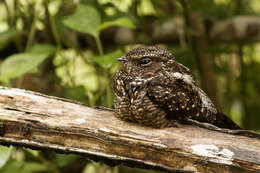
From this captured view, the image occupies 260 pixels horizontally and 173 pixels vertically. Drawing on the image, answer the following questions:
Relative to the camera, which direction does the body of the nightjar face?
to the viewer's left
